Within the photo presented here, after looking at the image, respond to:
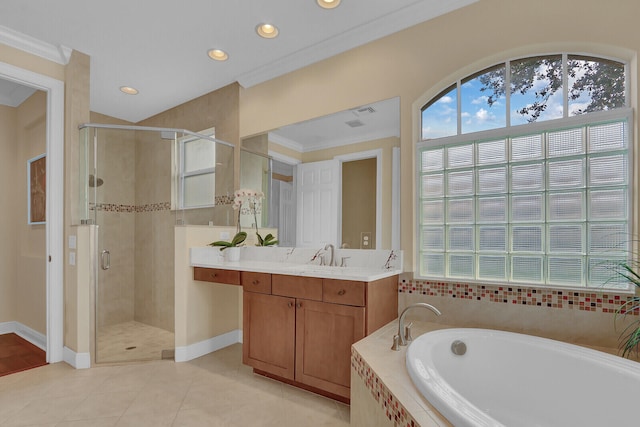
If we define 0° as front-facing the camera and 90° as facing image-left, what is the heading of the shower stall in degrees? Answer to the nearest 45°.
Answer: approximately 0°

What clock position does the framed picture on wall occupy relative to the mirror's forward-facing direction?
The framed picture on wall is roughly at 2 o'clock from the mirror.

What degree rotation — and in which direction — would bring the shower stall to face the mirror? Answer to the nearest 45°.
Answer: approximately 45° to its left

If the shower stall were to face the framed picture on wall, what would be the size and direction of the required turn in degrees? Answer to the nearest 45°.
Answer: approximately 135° to its right

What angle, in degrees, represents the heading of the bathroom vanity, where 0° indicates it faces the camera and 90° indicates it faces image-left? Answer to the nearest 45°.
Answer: approximately 45°

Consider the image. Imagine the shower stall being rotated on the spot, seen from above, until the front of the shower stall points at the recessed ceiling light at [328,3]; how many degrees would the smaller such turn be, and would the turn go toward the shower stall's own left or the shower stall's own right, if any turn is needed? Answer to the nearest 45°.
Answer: approximately 45° to the shower stall's own left

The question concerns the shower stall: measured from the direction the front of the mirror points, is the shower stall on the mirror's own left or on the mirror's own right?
on the mirror's own right

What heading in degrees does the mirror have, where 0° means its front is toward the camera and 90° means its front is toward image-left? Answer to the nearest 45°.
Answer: approximately 45°

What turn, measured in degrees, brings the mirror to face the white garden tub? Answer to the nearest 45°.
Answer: approximately 90° to its left

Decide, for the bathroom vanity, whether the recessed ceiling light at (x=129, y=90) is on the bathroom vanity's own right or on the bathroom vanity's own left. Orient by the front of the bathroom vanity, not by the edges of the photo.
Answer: on the bathroom vanity's own right
